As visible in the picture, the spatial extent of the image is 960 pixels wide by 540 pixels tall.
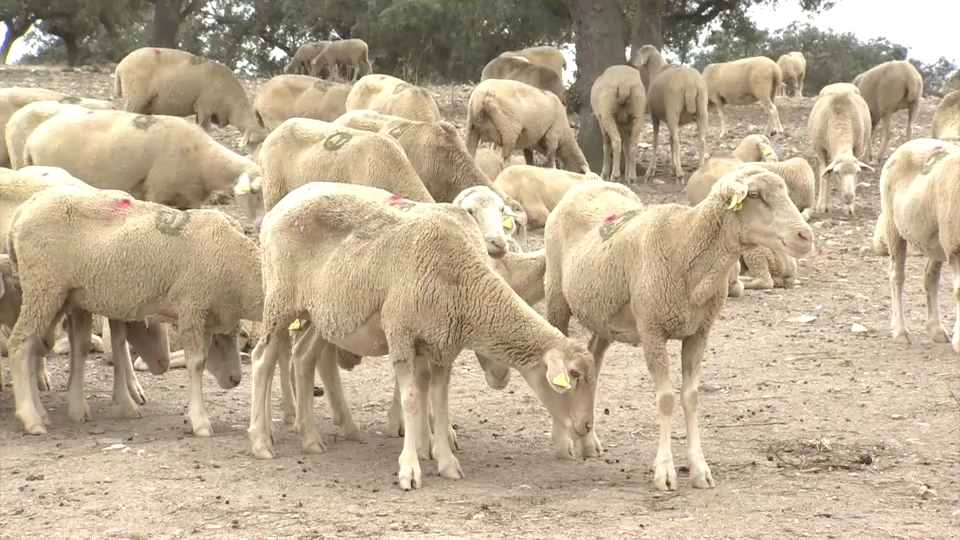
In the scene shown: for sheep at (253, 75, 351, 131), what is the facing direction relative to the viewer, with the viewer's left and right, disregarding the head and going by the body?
facing to the right of the viewer

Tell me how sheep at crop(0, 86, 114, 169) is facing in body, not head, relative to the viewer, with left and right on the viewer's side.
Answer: facing to the right of the viewer

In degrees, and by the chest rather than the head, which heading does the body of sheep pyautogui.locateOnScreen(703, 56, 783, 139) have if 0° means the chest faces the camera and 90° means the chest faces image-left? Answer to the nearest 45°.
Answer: approximately 90°

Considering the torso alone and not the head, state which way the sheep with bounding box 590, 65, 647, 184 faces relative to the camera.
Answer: away from the camera

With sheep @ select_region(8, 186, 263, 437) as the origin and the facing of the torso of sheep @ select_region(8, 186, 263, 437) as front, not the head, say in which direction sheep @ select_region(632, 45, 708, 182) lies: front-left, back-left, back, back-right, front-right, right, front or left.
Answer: front-left

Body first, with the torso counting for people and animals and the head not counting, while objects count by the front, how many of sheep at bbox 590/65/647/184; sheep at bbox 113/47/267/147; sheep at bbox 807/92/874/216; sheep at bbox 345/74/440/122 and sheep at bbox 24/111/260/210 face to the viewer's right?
3

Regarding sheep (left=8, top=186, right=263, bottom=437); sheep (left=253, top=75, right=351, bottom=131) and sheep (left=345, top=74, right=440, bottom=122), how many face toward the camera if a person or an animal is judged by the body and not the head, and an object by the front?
0

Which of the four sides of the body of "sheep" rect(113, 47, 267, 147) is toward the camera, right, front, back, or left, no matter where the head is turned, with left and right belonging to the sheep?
right

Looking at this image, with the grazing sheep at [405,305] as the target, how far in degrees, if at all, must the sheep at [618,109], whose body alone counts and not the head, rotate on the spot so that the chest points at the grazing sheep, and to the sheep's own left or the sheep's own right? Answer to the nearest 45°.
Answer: approximately 180°

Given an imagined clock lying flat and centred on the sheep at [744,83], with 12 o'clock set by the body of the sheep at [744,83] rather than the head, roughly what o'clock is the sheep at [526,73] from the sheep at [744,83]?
the sheep at [526,73] is roughly at 11 o'clock from the sheep at [744,83].

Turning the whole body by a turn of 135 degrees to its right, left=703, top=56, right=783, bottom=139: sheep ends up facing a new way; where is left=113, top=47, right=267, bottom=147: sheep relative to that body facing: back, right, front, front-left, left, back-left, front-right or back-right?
back

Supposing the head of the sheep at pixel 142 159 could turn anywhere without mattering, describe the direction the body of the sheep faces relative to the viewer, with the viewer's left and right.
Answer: facing to the right of the viewer
